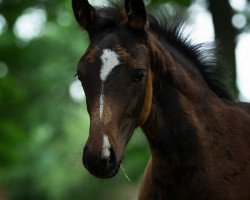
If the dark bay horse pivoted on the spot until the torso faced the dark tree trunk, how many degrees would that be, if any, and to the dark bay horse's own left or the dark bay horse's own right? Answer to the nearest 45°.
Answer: approximately 135° to the dark bay horse's own right

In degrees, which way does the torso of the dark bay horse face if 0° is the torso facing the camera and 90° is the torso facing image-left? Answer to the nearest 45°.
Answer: approximately 45°
